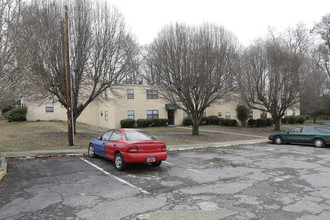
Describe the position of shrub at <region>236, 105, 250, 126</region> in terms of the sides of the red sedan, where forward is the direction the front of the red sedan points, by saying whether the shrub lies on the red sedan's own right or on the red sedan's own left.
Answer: on the red sedan's own right

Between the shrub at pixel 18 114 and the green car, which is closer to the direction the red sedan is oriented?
the shrub

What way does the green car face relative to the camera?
to the viewer's left

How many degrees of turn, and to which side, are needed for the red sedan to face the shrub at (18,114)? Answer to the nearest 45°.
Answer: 0° — it already faces it

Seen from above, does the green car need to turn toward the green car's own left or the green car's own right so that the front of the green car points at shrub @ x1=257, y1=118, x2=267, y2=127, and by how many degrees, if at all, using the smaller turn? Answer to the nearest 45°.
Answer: approximately 90° to the green car's own right

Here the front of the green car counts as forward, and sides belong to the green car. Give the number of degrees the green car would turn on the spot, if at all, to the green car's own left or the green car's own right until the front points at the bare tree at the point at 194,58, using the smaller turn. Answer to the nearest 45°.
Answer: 0° — it already faces it

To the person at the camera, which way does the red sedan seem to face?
facing away from the viewer and to the left of the viewer

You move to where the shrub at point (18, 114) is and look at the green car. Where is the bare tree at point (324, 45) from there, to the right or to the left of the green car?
left

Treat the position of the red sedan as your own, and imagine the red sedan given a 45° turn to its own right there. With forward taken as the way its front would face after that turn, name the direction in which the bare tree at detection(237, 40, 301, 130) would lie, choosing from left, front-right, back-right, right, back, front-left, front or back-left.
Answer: front-right

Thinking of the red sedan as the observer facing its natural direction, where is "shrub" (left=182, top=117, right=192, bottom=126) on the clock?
The shrub is roughly at 2 o'clock from the red sedan.

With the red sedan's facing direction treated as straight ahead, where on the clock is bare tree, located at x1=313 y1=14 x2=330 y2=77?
The bare tree is roughly at 3 o'clock from the red sedan.

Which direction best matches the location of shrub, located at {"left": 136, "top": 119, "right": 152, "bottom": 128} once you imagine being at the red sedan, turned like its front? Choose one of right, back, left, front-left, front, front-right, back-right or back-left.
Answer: front-right

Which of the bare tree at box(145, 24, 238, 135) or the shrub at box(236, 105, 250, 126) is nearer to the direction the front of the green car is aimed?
the bare tree
